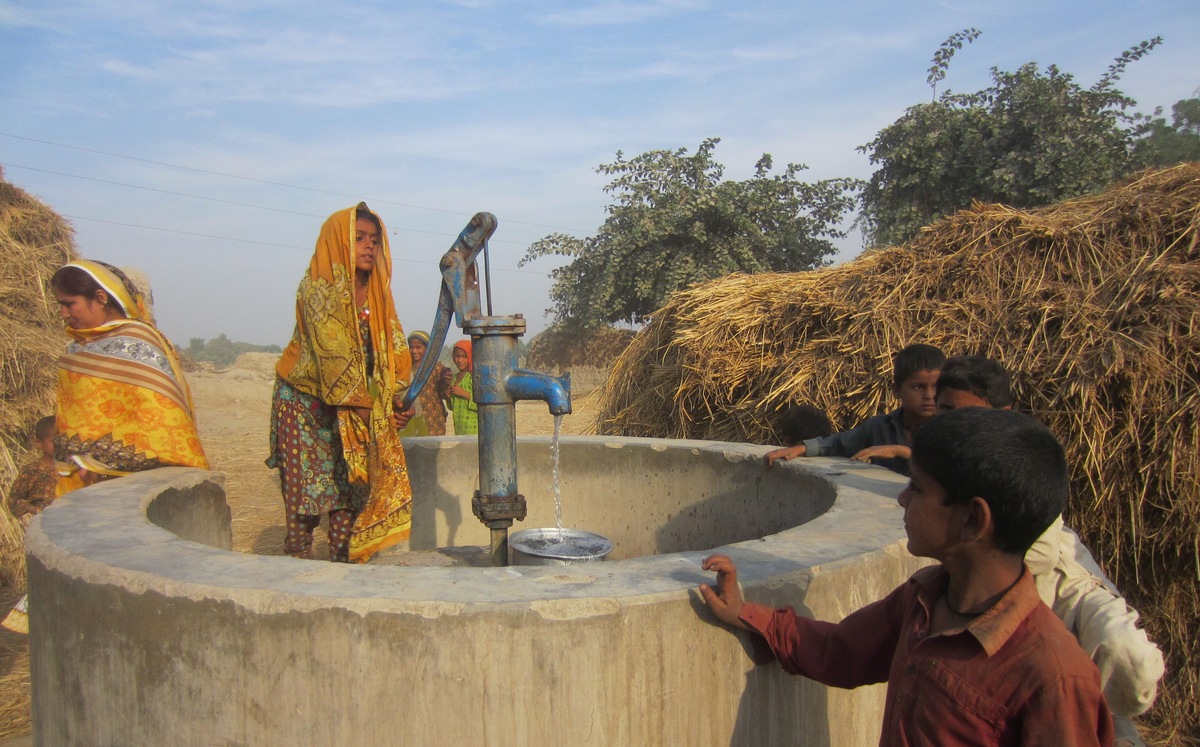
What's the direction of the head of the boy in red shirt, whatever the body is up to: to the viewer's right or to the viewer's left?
to the viewer's left

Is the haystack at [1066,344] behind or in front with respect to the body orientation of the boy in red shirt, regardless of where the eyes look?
behind

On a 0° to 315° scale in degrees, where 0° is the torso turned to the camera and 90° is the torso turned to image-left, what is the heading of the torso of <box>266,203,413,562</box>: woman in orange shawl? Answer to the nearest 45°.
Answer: approximately 315°

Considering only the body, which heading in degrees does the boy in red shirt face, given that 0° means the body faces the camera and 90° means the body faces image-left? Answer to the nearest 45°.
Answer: approximately 45°
